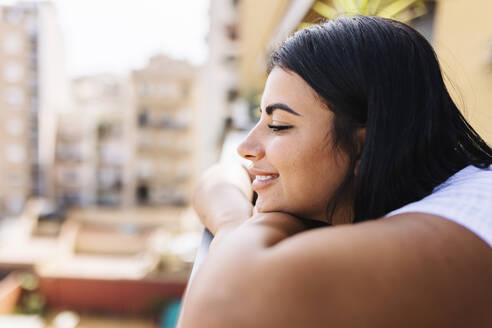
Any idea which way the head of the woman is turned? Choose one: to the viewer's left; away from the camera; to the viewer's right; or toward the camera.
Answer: to the viewer's left

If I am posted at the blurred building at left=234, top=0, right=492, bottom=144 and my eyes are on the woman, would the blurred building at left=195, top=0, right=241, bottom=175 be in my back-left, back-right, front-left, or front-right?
back-right

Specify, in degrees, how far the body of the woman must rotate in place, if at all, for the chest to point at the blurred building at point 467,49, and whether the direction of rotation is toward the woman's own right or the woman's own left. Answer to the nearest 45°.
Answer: approximately 90° to the woman's own right

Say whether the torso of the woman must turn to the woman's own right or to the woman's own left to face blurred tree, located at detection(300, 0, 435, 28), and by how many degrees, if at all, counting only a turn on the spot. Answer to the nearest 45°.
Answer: approximately 90° to the woman's own right

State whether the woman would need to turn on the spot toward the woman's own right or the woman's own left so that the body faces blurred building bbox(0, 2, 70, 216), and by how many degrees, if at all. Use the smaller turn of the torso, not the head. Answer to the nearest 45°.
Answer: approximately 45° to the woman's own right

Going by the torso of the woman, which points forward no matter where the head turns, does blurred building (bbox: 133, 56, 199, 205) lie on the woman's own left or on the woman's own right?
on the woman's own right

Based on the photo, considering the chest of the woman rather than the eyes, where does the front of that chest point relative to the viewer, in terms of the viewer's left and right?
facing to the left of the viewer

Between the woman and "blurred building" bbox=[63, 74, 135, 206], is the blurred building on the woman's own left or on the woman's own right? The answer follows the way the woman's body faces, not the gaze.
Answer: on the woman's own right

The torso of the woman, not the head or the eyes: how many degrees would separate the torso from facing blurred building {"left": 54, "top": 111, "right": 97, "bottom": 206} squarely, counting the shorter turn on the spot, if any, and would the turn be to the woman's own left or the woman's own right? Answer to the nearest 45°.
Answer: approximately 45° to the woman's own right
